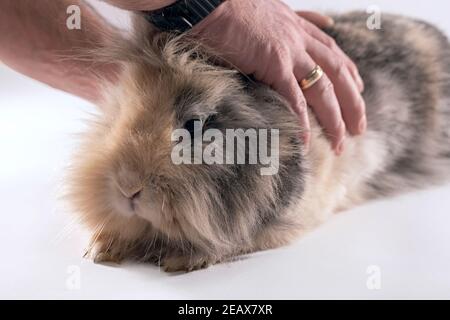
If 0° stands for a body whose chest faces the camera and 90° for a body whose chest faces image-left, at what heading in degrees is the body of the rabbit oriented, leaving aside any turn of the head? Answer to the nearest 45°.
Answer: approximately 45°
